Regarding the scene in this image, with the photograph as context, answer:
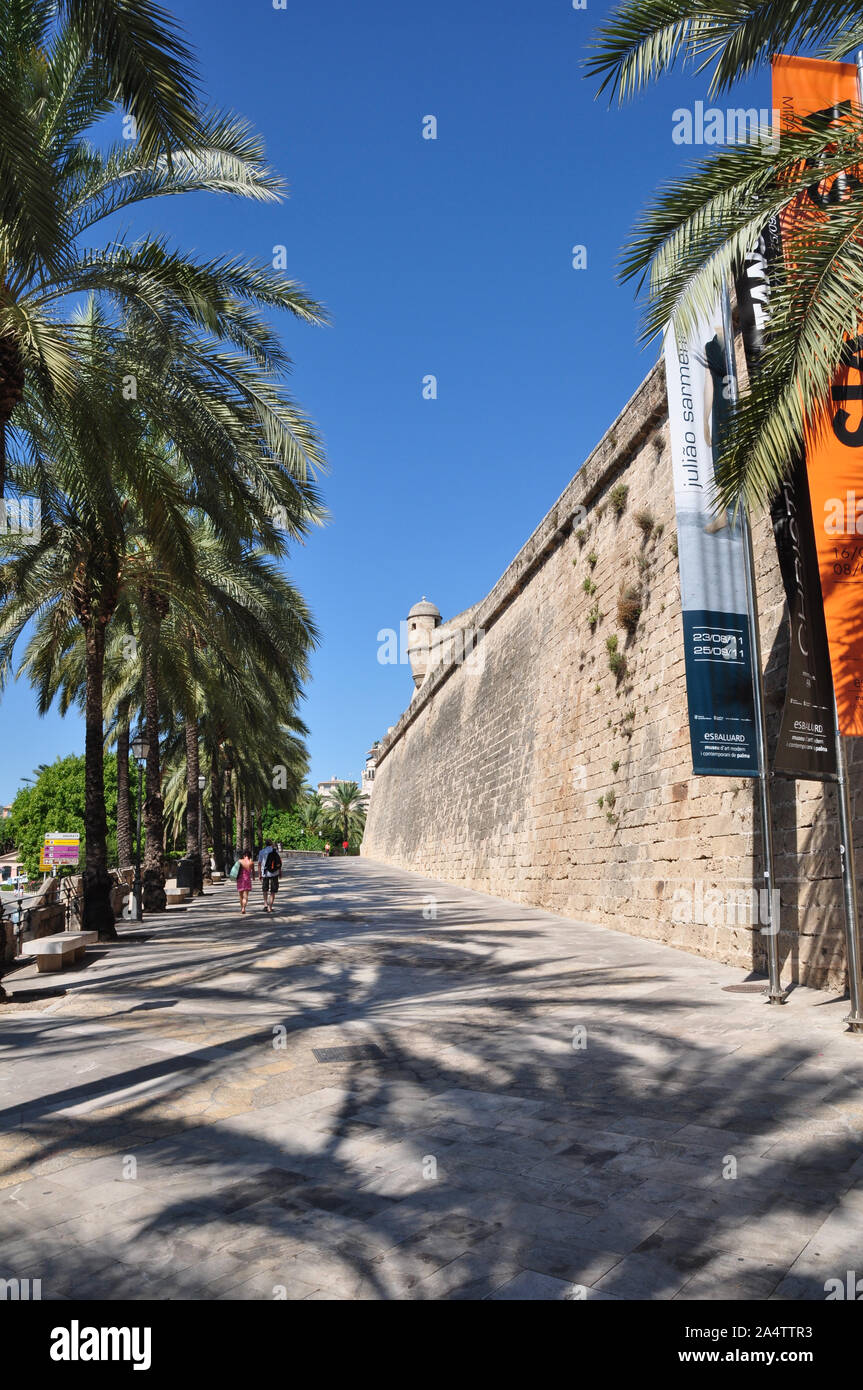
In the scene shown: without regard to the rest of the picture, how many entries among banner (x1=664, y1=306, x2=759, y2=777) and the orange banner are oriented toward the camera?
2

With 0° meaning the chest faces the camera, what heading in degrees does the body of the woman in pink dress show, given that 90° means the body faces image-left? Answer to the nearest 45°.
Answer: approximately 180°

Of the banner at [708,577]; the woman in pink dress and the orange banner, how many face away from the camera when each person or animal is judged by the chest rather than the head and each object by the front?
1

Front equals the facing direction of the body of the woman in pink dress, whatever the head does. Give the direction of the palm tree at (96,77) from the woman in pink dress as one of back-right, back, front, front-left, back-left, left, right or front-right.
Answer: back

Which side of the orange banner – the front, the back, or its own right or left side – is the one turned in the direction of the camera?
front

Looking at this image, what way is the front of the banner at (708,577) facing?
toward the camera

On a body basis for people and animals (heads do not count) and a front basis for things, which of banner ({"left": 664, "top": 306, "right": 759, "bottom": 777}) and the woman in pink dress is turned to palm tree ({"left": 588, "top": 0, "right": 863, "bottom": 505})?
the banner

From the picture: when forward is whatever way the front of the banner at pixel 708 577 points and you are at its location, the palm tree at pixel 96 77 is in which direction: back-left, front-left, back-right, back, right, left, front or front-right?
front-right

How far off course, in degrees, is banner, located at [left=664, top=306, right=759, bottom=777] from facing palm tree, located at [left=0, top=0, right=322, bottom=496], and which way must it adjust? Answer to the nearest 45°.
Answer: approximately 90° to its right

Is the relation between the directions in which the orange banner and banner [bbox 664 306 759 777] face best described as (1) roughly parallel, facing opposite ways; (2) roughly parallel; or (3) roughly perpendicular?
roughly parallel

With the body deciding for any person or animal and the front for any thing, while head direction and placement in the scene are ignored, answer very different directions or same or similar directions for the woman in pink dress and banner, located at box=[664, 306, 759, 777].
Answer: very different directions

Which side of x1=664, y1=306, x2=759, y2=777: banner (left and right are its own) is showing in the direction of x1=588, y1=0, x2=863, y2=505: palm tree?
front

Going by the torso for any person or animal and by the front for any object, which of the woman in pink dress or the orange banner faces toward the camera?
the orange banner
